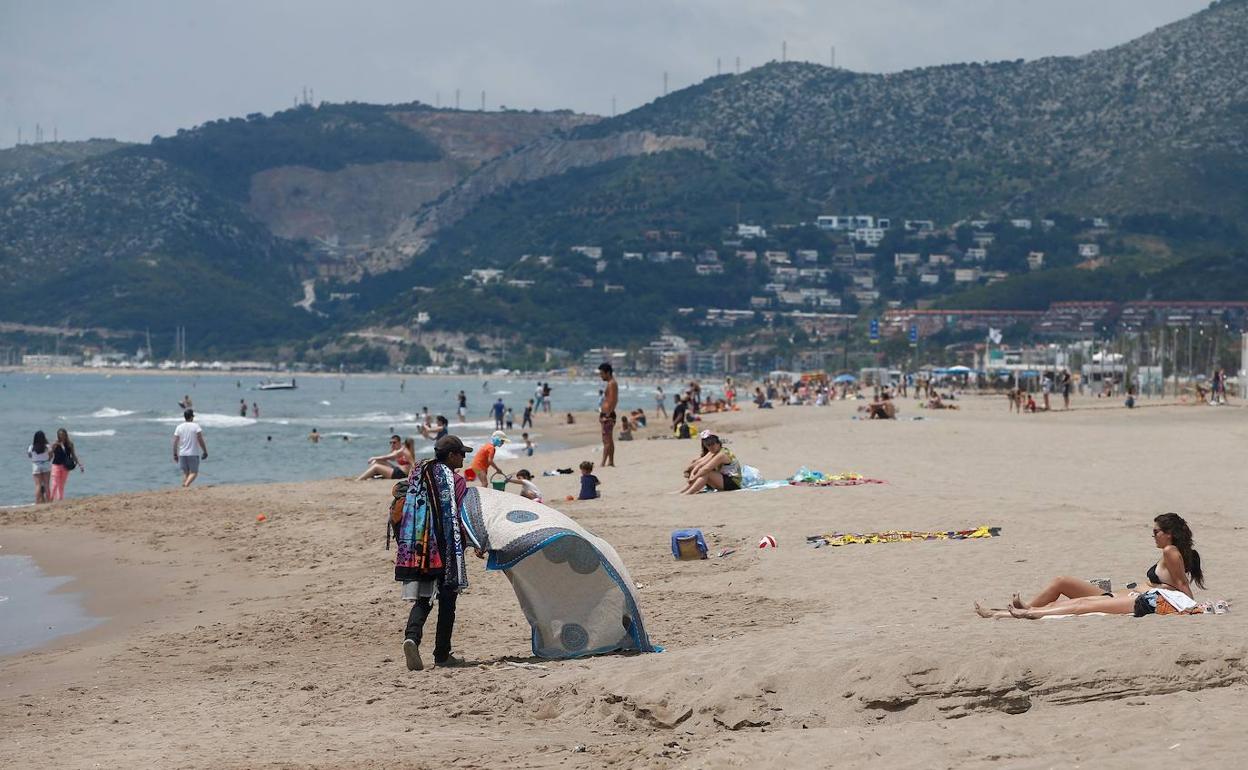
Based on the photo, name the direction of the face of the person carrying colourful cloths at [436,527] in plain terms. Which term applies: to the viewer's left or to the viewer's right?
to the viewer's right

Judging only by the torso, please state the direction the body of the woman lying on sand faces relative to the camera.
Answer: to the viewer's left

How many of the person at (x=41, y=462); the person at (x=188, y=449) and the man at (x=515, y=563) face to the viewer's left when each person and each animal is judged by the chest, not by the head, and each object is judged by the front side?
0

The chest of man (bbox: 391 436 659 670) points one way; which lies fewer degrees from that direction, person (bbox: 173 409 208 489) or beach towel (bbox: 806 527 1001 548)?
the beach towel

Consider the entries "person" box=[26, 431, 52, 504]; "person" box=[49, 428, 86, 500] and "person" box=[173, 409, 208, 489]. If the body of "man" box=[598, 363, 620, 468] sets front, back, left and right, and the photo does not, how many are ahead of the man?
3

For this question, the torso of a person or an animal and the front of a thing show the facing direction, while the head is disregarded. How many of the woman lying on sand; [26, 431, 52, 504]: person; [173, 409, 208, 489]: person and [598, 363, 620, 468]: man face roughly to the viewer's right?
0

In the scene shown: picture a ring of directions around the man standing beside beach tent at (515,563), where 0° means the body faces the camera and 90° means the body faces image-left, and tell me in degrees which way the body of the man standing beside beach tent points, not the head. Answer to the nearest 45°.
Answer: approximately 270°

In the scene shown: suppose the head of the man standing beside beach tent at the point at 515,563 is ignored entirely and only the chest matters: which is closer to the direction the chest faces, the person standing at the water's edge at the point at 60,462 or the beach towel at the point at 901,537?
the beach towel

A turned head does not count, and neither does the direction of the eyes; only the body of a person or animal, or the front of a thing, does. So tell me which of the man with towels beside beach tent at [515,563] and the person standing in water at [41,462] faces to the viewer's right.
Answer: the man with towels beside beach tent

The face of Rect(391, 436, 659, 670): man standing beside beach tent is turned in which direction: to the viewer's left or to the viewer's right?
to the viewer's right
